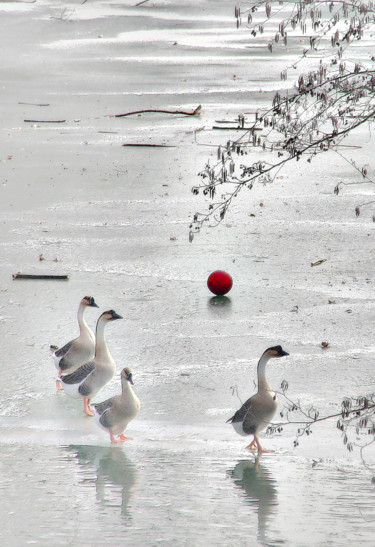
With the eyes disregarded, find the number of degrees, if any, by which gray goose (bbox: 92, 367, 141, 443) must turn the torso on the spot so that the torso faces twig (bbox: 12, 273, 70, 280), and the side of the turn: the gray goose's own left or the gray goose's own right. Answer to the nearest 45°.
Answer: approximately 135° to the gray goose's own left

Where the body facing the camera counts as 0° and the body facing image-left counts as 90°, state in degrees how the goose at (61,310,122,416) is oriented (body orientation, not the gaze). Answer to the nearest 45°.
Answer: approximately 270°

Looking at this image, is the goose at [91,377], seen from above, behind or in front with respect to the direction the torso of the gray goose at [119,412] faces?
behind

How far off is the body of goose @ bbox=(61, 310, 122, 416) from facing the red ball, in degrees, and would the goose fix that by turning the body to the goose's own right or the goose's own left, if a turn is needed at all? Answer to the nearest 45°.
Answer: approximately 45° to the goose's own left

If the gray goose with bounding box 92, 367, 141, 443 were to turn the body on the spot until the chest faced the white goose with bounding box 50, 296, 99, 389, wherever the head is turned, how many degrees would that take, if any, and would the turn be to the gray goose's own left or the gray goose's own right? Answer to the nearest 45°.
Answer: approximately 135° to the gray goose's own left

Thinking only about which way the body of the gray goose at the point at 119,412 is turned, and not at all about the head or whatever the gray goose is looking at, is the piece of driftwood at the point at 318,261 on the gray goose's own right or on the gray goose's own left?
on the gray goose's own left

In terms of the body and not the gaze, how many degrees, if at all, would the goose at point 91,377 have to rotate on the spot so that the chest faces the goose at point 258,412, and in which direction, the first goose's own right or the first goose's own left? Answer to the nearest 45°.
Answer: approximately 45° to the first goose's own right

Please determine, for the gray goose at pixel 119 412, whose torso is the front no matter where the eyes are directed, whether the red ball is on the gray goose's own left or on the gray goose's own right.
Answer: on the gray goose's own left

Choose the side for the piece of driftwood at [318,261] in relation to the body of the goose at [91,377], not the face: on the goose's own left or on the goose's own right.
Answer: on the goose's own left

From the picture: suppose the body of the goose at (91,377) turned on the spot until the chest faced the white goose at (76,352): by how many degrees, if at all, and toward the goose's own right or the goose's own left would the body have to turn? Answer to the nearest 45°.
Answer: approximately 90° to the goose's own left
